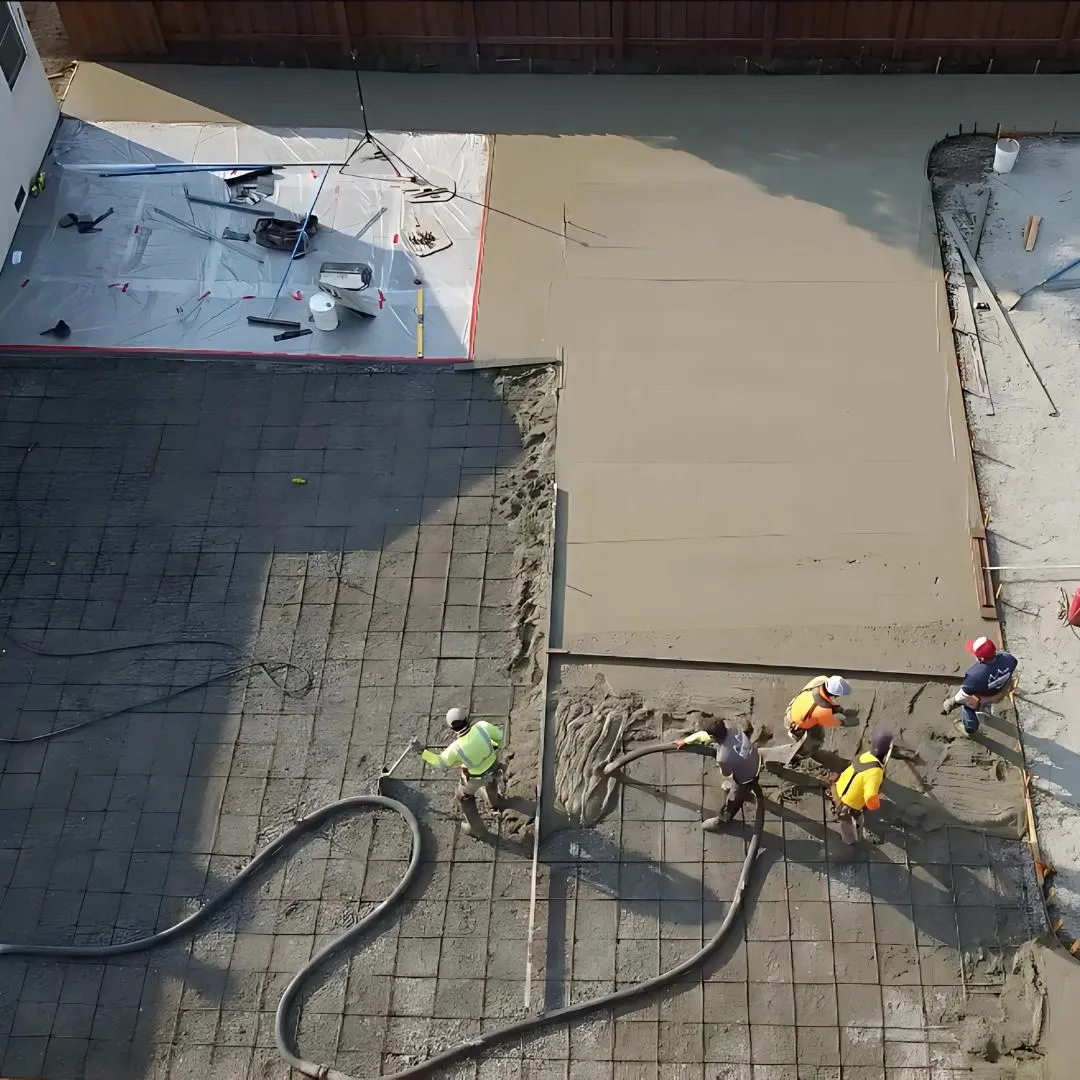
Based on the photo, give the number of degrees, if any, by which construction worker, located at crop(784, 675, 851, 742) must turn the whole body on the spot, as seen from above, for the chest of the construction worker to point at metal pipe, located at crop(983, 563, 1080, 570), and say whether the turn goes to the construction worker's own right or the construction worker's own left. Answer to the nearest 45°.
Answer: approximately 45° to the construction worker's own left

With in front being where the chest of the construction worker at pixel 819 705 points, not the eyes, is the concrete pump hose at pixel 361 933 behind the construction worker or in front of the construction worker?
behind

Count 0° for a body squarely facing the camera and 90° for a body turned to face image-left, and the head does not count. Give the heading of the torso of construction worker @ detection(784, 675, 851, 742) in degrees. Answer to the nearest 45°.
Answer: approximately 270°

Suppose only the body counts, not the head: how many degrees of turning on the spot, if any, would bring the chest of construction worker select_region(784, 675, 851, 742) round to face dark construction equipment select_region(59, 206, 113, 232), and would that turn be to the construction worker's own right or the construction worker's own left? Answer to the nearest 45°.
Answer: approximately 180°
